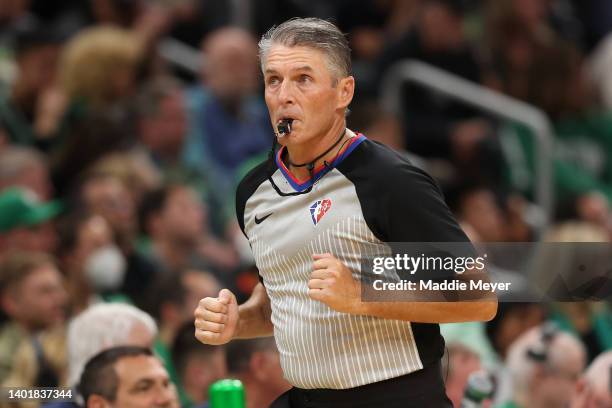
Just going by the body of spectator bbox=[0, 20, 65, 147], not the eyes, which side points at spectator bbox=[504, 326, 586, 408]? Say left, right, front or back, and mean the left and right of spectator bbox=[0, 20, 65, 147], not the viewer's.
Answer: front

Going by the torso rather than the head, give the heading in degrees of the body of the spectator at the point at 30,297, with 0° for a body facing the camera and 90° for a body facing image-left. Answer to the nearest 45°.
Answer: approximately 315°

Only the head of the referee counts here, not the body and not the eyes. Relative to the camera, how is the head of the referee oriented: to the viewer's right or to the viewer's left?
to the viewer's left

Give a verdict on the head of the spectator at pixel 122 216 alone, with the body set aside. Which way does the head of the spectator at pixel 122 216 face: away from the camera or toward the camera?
toward the camera

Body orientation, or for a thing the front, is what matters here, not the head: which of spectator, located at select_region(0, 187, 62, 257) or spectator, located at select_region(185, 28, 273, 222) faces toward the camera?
spectator, located at select_region(185, 28, 273, 222)
